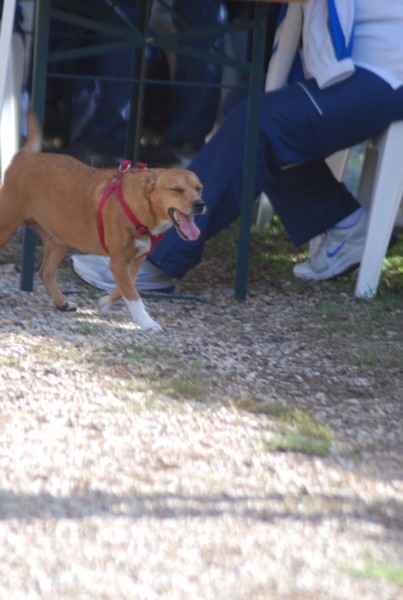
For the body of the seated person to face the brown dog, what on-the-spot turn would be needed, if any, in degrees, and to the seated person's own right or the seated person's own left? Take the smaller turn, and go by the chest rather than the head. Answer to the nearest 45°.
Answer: approximately 45° to the seated person's own left

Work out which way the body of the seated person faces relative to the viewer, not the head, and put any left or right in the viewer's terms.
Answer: facing to the left of the viewer
